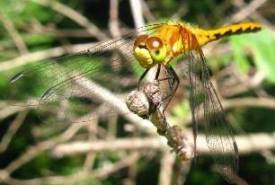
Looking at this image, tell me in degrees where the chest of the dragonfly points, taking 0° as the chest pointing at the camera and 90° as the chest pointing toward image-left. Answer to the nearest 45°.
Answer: approximately 45°

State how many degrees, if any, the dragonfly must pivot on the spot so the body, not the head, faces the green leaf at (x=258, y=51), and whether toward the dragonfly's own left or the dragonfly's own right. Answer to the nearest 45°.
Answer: approximately 180°
